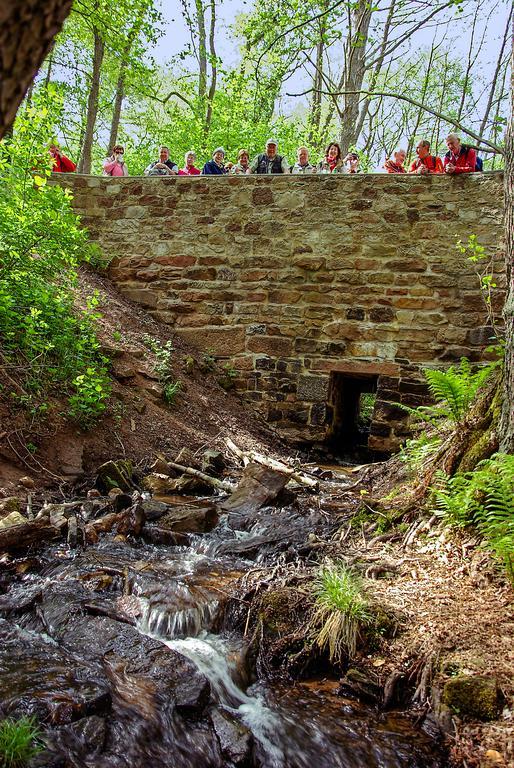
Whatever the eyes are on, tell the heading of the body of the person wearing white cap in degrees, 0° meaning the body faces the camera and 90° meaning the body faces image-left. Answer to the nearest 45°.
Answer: approximately 0°

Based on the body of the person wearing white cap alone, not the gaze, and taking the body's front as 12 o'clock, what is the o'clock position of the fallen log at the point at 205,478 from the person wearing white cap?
The fallen log is roughly at 12 o'clock from the person wearing white cap.

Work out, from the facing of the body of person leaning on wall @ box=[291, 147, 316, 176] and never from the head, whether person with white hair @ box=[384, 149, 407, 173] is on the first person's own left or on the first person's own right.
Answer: on the first person's own left
